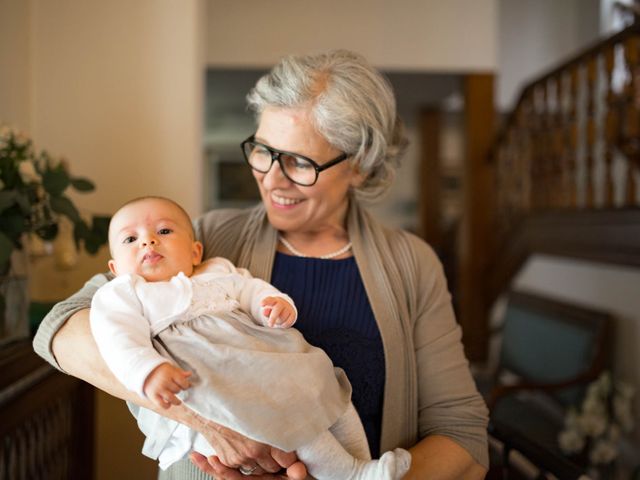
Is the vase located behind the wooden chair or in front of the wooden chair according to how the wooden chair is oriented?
in front

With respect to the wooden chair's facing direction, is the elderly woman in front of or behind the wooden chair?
in front

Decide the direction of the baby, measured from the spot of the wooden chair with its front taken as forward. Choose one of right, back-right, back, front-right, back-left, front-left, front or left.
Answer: front-left

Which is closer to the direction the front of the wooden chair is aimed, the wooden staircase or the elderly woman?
the elderly woman

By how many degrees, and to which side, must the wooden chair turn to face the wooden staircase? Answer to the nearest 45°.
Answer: approximately 135° to its right

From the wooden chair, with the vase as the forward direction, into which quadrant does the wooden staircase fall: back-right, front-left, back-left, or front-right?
back-right

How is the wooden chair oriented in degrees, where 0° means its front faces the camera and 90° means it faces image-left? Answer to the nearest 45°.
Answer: approximately 45°
